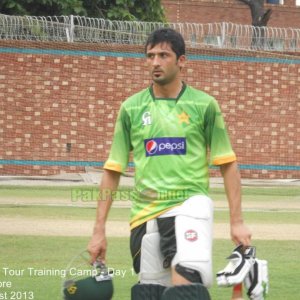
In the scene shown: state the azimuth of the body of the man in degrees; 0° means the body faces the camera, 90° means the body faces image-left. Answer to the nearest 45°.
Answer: approximately 0°
